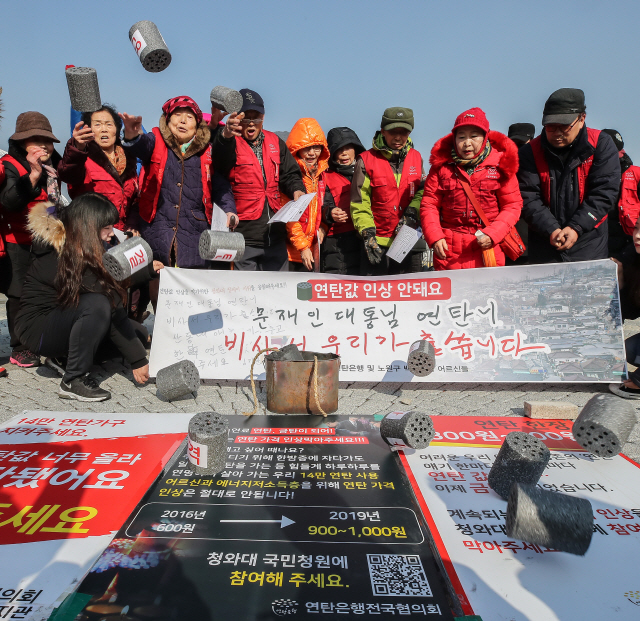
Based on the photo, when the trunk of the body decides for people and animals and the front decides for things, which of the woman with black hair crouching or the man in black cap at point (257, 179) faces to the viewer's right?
the woman with black hair crouching

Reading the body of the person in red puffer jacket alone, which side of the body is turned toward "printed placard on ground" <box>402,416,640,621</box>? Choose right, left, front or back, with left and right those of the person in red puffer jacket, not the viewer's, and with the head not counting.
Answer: front

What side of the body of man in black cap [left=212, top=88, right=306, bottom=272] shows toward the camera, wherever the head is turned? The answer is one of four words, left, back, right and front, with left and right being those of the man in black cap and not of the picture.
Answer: front

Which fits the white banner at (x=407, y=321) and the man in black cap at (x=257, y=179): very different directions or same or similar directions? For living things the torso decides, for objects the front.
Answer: same or similar directions

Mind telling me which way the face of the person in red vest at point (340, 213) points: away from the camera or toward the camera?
toward the camera

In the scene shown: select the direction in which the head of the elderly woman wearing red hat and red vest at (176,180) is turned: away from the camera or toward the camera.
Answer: toward the camera

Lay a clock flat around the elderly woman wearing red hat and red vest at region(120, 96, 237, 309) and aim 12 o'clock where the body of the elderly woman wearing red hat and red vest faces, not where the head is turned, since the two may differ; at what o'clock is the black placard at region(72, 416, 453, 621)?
The black placard is roughly at 12 o'clock from the elderly woman wearing red hat and red vest.

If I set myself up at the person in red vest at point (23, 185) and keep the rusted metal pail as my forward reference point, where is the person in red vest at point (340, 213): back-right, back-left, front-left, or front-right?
front-left

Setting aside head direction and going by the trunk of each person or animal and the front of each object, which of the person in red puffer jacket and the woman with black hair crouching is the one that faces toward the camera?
the person in red puffer jacket

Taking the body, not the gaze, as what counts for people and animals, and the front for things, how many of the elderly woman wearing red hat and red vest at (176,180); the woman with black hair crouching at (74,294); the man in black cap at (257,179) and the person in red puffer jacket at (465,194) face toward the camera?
3

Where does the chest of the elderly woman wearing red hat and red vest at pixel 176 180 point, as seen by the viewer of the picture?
toward the camera

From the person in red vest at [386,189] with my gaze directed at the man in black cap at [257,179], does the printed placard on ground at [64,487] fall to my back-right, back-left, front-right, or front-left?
front-left

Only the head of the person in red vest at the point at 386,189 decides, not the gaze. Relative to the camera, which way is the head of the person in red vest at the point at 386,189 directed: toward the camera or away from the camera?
toward the camera

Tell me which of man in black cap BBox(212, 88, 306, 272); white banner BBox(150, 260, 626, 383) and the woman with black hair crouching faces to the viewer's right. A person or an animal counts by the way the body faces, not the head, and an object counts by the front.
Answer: the woman with black hair crouching

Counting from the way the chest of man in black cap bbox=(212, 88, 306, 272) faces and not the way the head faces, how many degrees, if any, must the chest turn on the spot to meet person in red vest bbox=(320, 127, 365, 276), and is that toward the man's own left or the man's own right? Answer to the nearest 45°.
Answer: approximately 135° to the man's own left

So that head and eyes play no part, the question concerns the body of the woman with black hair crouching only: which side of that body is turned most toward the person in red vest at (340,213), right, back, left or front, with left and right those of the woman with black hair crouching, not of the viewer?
front

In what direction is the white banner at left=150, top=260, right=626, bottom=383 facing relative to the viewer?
toward the camera

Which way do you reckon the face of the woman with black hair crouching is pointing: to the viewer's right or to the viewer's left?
to the viewer's right

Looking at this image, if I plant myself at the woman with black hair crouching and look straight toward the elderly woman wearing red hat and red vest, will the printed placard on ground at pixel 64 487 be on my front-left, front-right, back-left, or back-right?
back-right
